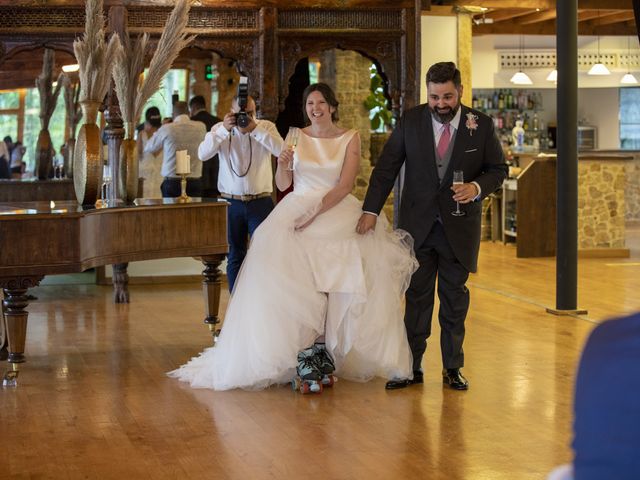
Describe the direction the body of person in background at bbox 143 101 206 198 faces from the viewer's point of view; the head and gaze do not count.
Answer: away from the camera

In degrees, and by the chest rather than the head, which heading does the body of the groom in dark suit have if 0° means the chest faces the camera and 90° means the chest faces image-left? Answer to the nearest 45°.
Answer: approximately 0°

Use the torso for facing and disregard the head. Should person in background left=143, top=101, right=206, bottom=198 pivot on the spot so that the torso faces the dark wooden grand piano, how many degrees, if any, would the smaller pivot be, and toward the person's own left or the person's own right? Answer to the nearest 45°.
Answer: approximately 180°

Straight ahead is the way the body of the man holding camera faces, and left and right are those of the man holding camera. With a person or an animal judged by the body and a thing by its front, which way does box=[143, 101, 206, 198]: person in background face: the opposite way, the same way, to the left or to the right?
the opposite way

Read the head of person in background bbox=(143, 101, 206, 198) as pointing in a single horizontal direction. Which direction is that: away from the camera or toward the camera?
away from the camera

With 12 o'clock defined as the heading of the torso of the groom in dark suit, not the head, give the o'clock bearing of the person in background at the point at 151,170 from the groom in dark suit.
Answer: The person in background is roughly at 5 o'clock from the groom in dark suit.

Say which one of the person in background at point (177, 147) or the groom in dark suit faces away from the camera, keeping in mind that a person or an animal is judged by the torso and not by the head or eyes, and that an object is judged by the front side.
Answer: the person in background

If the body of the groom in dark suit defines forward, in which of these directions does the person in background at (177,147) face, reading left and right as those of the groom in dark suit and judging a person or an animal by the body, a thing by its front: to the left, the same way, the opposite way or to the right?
the opposite way

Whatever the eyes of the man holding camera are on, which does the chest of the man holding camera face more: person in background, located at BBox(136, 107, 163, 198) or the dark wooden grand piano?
the dark wooden grand piano

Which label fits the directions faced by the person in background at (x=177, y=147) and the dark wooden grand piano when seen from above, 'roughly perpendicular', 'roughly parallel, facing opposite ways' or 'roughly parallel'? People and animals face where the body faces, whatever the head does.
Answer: roughly perpendicular

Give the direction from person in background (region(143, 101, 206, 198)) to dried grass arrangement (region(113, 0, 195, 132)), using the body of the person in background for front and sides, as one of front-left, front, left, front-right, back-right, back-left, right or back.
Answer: back

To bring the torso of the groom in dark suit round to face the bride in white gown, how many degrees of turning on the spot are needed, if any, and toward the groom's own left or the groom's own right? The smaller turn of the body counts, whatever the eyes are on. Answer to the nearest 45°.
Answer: approximately 90° to the groom's own right
